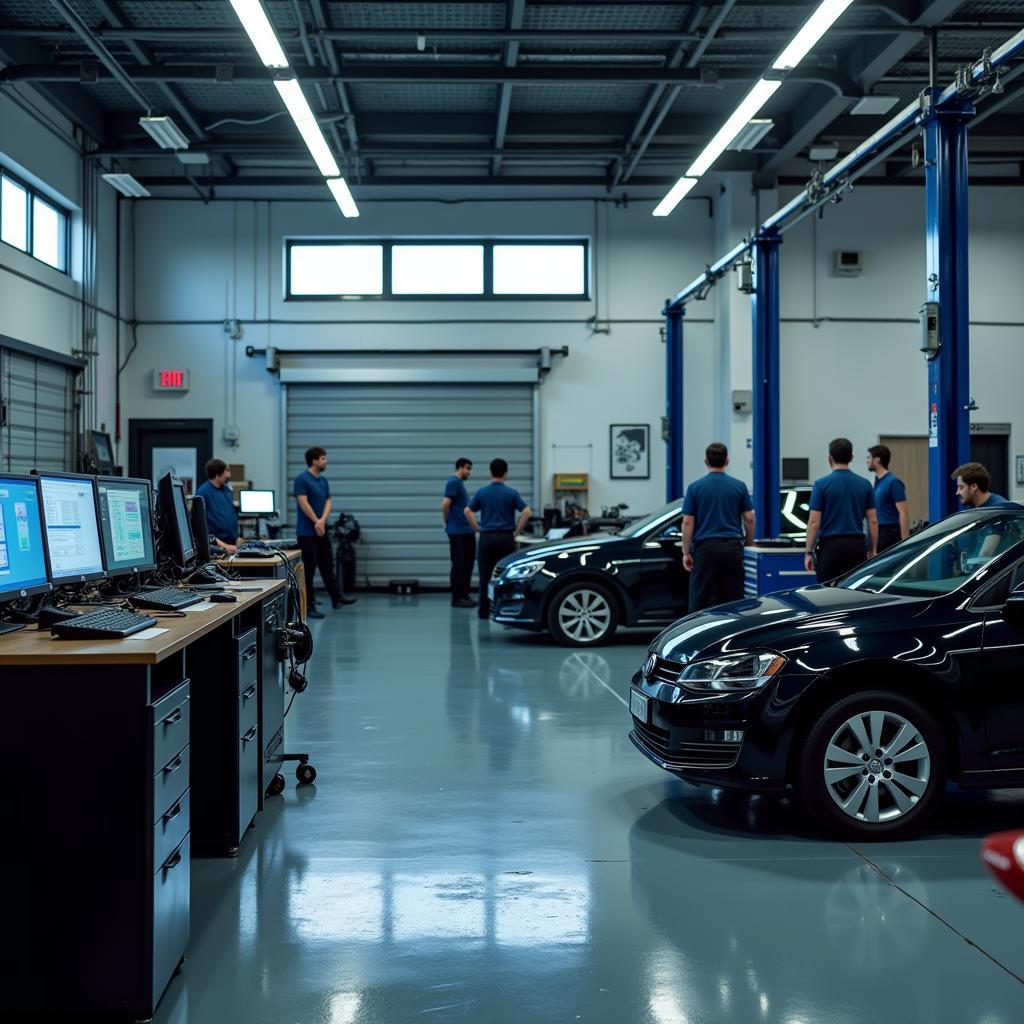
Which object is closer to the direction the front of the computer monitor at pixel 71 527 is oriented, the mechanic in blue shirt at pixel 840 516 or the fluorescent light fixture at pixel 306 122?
the mechanic in blue shirt

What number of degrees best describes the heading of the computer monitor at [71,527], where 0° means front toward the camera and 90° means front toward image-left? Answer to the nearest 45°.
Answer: approximately 315°

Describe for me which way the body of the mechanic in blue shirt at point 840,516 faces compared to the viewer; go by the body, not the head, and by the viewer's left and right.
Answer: facing away from the viewer

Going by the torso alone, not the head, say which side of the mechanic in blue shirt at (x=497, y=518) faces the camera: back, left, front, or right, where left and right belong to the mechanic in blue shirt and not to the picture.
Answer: back

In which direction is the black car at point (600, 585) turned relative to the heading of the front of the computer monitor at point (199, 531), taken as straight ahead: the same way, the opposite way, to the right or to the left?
the opposite way

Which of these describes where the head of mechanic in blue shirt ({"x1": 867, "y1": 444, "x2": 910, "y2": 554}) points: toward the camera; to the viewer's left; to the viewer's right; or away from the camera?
to the viewer's left

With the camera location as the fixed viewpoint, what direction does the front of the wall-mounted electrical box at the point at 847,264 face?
facing the viewer

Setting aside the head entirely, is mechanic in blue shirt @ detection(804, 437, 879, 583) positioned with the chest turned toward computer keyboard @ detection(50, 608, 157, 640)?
no

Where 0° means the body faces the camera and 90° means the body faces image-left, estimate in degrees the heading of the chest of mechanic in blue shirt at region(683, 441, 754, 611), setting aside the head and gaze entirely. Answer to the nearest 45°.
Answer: approximately 180°

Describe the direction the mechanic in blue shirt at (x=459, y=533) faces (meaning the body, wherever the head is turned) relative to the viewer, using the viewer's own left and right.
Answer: facing to the right of the viewer

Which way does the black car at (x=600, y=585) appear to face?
to the viewer's left

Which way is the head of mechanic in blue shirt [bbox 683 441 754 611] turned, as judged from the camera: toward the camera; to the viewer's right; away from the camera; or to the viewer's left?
away from the camera

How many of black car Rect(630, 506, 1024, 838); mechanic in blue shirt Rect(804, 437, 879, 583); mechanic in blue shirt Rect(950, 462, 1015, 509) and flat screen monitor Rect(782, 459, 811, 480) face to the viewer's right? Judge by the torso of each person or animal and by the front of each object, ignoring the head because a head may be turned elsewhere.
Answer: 0

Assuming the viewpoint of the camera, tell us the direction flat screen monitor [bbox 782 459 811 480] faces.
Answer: facing the viewer

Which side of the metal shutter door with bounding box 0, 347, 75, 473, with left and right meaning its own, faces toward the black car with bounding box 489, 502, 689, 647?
front

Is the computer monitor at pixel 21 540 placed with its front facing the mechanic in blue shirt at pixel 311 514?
no

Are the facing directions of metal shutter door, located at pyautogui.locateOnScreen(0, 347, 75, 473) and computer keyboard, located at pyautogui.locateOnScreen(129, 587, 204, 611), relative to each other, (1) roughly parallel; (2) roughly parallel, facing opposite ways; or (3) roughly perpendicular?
roughly parallel

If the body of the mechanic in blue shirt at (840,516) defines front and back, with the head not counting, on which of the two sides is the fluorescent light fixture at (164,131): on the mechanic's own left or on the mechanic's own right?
on the mechanic's own left
